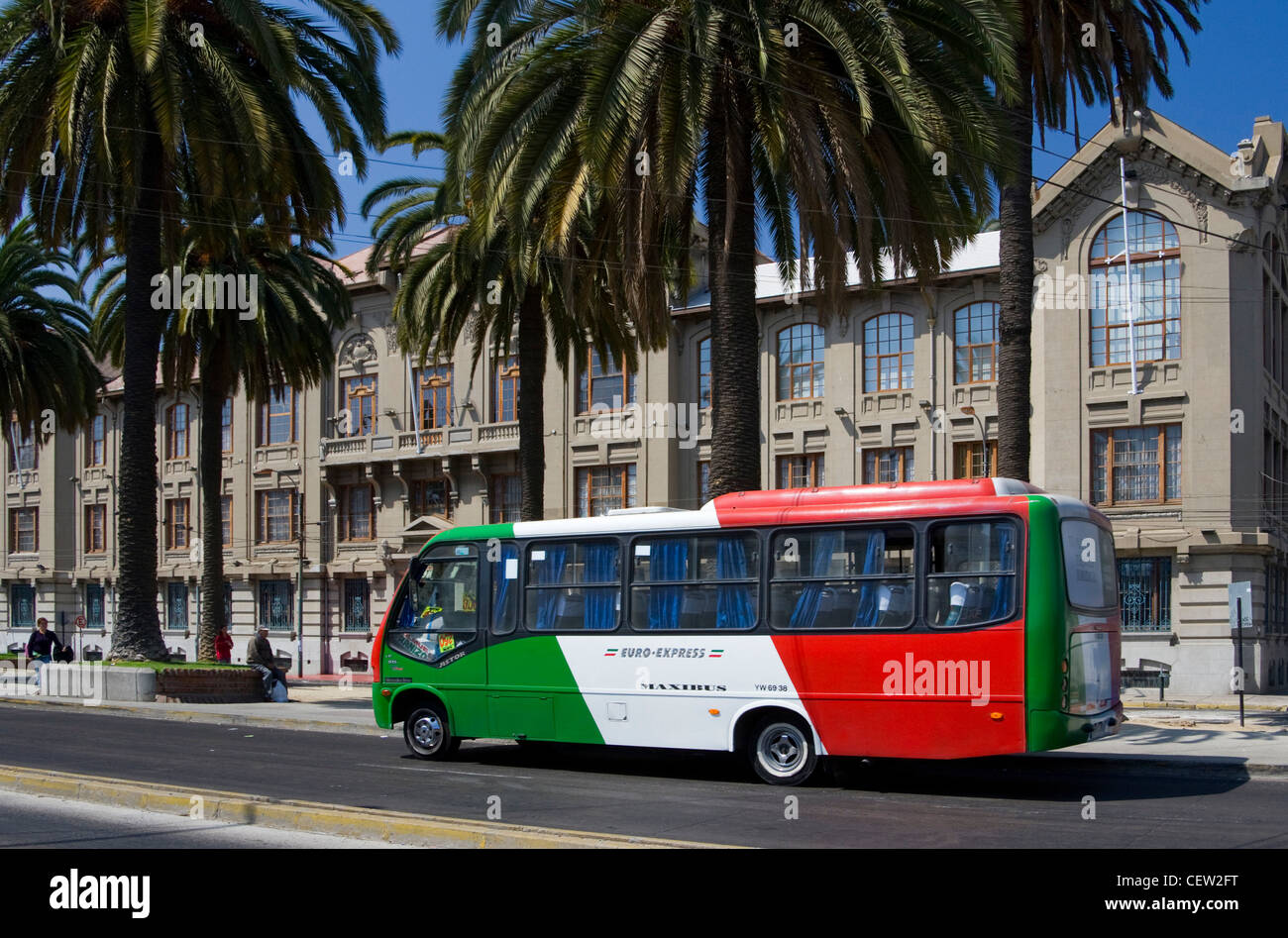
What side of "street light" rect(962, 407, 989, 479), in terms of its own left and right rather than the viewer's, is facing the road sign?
left

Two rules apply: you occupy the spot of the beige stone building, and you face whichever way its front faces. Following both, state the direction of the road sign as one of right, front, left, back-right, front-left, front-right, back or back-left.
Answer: front-left

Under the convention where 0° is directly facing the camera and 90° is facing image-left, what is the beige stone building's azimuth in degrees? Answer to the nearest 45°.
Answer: approximately 45°

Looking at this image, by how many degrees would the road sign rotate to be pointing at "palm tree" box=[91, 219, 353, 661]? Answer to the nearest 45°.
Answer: approximately 90° to its right
